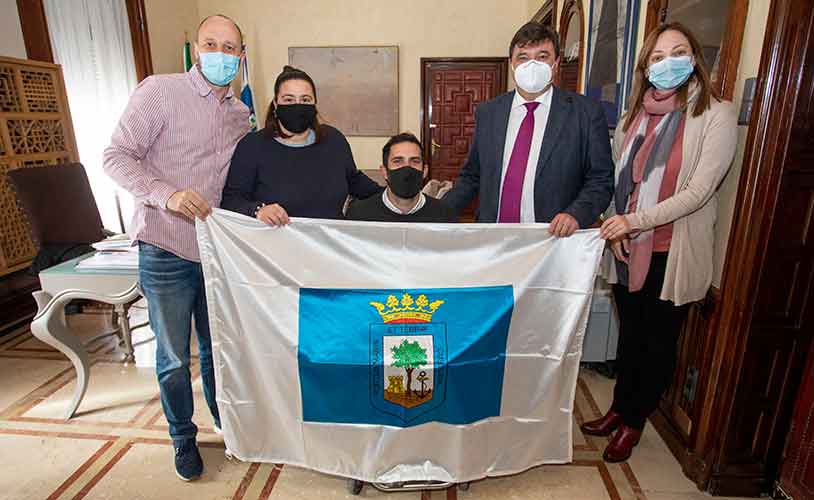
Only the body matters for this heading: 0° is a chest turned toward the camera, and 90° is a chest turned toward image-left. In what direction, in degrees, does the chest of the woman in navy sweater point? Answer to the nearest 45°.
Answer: approximately 0°

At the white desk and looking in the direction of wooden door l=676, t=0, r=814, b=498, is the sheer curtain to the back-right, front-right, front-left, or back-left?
back-left

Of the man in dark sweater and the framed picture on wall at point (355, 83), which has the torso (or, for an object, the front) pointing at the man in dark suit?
the framed picture on wall

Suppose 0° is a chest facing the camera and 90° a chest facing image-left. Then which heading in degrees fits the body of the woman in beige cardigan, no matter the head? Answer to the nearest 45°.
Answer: approximately 45°

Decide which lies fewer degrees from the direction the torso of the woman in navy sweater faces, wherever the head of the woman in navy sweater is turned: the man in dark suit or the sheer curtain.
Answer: the man in dark suit

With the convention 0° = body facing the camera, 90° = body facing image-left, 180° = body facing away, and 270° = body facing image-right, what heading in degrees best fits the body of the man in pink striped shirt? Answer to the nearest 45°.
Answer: approximately 315°

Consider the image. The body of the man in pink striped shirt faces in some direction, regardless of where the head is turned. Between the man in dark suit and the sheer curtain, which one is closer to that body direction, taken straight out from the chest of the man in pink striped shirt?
the man in dark suit

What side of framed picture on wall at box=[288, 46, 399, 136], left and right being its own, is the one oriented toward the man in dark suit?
front

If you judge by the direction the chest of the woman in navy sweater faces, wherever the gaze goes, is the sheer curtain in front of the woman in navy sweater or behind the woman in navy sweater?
behind

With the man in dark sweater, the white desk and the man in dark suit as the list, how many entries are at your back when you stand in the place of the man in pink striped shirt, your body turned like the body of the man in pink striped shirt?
1

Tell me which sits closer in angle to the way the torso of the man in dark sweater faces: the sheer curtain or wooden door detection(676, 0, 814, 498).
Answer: the wooden door

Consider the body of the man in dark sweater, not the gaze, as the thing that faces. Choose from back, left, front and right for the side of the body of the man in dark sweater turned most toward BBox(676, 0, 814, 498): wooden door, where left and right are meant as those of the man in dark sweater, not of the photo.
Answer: left
